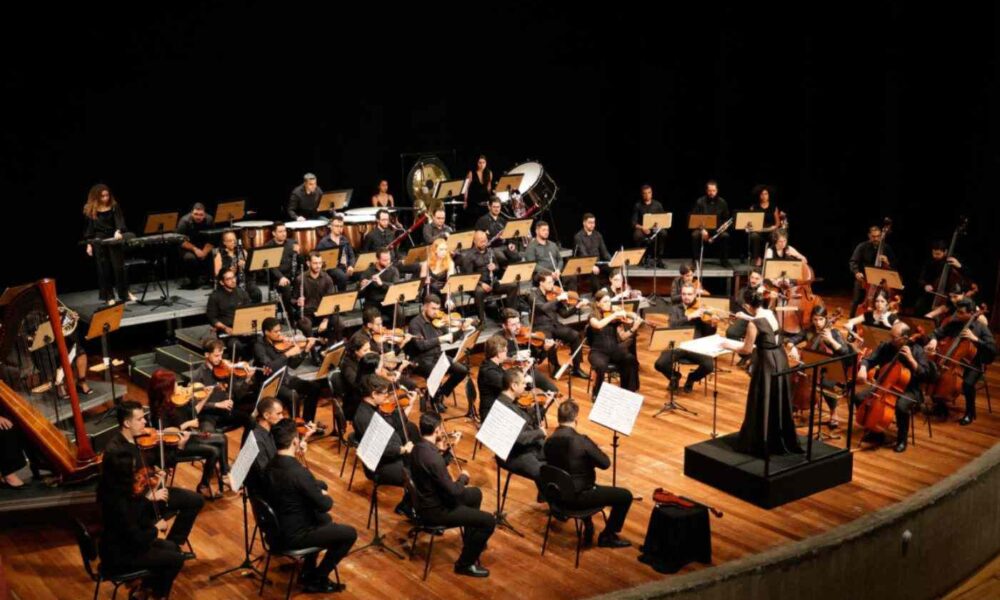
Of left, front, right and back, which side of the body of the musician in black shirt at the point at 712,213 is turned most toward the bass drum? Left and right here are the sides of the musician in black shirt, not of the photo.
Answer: right

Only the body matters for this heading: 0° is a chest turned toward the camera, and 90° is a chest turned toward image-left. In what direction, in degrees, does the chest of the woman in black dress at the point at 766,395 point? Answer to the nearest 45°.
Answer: approximately 135°

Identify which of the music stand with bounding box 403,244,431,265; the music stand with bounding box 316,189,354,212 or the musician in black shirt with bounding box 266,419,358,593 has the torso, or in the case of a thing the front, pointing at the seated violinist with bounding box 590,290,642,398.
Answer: the musician in black shirt

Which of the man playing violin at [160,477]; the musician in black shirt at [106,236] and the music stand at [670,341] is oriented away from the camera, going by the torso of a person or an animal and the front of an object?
the music stand

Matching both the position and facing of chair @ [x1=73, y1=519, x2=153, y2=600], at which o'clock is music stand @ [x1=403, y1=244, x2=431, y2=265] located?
The music stand is roughly at 10 o'clock from the chair.

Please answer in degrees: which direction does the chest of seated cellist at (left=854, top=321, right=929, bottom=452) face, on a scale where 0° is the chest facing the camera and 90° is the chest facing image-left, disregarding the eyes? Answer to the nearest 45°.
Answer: approximately 45°

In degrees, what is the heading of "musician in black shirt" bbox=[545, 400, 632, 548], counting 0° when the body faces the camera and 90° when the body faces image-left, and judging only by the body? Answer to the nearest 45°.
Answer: approximately 225°

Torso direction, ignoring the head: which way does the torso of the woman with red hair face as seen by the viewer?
to the viewer's right

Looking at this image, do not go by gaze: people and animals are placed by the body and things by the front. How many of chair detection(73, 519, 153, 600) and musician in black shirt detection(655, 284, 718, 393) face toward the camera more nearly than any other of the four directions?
1

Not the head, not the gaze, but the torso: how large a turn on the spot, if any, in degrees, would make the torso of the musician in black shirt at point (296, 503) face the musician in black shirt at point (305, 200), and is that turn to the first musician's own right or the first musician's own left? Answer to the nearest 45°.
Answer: approximately 45° to the first musician's own left

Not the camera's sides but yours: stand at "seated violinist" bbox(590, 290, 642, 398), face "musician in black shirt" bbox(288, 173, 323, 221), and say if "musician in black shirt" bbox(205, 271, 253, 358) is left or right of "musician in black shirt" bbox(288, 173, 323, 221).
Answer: left

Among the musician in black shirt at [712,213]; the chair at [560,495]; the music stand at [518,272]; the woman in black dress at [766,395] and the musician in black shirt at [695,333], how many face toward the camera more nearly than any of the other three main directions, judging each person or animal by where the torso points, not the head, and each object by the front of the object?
2

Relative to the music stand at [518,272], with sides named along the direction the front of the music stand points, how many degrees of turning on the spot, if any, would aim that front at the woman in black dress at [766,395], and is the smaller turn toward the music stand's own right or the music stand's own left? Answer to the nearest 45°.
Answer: approximately 180°

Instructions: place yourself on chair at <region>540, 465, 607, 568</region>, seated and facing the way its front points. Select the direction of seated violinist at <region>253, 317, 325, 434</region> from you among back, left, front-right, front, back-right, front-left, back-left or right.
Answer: left

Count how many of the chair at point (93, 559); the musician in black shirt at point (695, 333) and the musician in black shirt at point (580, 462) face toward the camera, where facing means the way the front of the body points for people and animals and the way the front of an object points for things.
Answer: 1

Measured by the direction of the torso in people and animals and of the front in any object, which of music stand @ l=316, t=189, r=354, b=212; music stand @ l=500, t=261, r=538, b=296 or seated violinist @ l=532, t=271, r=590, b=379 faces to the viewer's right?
the seated violinist

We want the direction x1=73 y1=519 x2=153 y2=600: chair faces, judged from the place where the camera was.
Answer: facing to the right of the viewer
